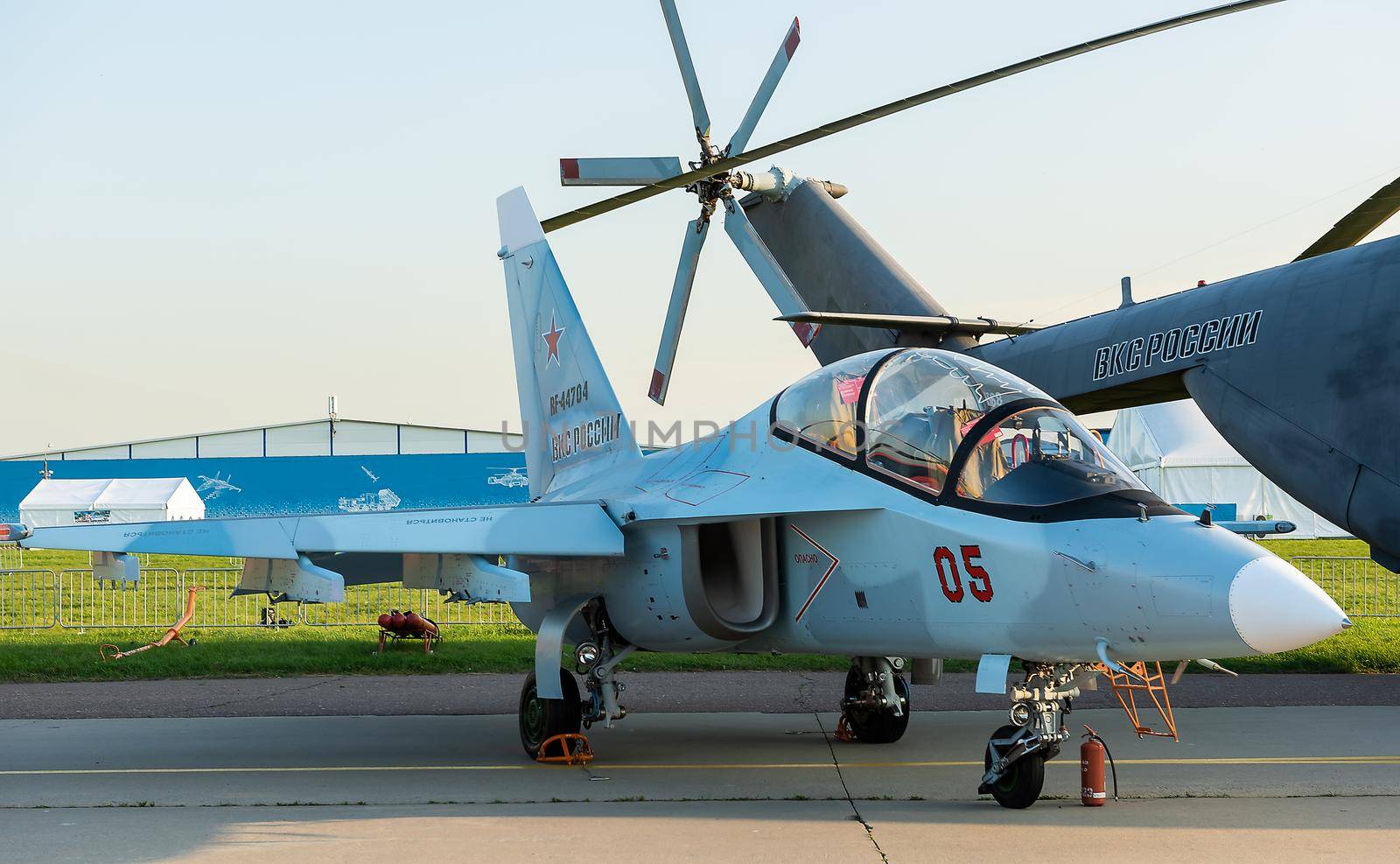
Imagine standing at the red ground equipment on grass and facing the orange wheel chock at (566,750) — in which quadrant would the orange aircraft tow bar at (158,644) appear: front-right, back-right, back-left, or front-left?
back-right

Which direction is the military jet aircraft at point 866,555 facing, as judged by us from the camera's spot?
facing the viewer and to the right of the viewer

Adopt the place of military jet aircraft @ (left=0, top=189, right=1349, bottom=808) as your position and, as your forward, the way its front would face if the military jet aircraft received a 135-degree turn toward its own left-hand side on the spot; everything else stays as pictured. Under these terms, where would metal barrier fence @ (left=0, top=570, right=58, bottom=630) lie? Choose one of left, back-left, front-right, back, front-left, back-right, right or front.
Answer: front-left

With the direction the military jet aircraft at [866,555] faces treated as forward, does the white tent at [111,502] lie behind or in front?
behind

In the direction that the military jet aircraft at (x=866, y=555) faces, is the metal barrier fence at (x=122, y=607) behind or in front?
behind

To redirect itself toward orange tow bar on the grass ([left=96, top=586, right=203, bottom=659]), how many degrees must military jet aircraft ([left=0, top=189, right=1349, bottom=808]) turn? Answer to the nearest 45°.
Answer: approximately 180°

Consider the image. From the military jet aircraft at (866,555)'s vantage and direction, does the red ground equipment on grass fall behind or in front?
behind

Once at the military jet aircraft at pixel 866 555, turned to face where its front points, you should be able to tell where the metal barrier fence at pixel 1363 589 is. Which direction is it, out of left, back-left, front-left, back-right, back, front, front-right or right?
left
